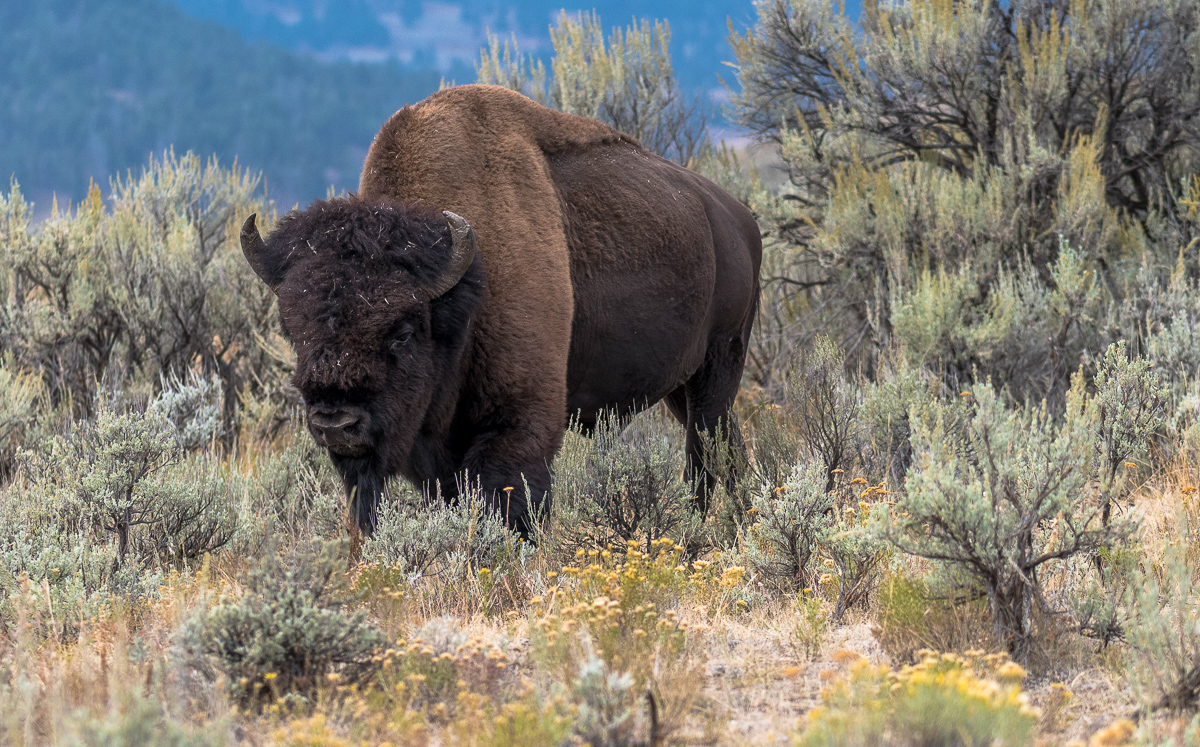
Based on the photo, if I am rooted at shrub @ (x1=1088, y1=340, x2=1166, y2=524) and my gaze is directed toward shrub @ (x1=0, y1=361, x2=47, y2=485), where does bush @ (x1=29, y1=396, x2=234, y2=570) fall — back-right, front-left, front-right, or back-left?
front-left

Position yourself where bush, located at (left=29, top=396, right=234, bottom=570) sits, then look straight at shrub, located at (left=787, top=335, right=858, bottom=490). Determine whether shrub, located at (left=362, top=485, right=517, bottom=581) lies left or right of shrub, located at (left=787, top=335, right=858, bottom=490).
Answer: right

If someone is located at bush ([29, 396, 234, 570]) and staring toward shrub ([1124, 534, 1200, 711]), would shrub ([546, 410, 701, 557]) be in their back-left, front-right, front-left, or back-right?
front-left

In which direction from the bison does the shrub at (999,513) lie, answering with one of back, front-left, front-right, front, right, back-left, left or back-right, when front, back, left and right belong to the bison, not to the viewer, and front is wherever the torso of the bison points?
left

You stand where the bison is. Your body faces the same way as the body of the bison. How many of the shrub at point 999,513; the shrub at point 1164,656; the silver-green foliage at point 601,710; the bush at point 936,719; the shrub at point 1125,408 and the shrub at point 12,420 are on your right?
1

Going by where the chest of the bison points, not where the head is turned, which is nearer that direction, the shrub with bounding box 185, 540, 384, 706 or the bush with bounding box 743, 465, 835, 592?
the shrub

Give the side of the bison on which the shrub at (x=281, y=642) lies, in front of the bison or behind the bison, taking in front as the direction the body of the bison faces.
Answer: in front

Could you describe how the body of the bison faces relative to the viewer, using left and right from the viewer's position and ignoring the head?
facing the viewer and to the left of the viewer

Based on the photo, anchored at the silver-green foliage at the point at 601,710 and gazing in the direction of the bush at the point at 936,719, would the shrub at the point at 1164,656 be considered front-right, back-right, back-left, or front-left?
front-left

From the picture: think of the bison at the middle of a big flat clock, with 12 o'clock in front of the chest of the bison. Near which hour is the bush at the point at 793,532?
The bush is roughly at 8 o'clock from the bison.

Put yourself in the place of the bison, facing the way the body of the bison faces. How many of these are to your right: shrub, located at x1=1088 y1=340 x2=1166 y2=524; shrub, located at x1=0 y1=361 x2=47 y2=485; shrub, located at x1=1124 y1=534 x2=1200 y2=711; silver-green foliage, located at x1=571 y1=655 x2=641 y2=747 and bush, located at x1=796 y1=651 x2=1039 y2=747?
1
